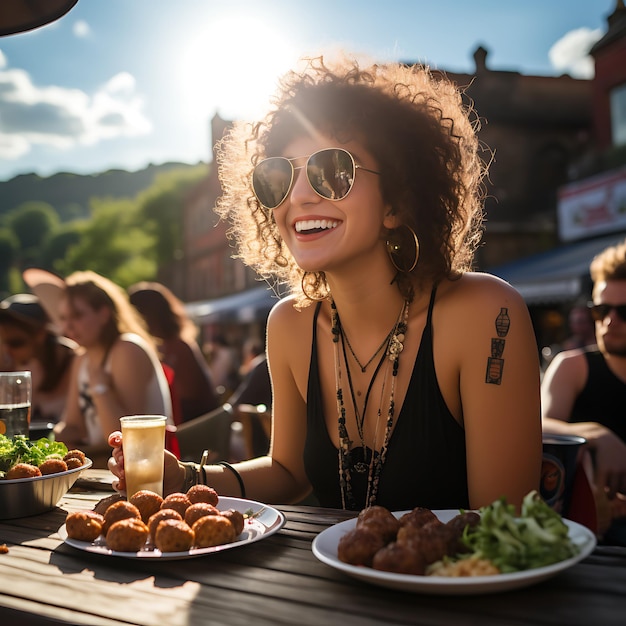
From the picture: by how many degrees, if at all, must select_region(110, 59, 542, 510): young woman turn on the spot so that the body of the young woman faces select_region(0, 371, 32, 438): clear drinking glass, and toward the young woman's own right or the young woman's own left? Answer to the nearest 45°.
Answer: approximately 45° to the young woman's own right

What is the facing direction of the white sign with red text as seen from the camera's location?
facing the viewer and to the left of the viewer

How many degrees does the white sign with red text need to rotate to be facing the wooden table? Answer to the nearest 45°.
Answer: approximately 45° to its left

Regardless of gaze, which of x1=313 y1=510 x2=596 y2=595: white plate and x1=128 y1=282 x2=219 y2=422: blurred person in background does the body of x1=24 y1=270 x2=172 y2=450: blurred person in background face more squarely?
the white plate

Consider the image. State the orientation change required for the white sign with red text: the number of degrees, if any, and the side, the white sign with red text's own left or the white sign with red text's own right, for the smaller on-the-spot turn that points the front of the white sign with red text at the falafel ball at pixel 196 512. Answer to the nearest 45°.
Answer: approximately 45° to the white sign with red text's own left

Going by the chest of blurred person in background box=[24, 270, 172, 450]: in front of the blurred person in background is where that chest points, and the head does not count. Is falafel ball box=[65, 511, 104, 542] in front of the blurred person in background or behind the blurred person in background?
in front

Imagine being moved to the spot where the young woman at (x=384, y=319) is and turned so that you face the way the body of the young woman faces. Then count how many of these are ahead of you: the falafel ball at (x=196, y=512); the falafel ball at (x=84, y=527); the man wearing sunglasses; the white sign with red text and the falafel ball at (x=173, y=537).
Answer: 3

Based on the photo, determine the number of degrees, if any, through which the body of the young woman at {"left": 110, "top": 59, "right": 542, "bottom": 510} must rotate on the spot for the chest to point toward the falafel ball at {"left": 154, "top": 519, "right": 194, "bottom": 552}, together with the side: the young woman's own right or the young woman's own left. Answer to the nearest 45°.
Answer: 0° — they already face it

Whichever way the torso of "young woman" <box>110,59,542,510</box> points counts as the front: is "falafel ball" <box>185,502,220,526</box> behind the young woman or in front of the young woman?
in front

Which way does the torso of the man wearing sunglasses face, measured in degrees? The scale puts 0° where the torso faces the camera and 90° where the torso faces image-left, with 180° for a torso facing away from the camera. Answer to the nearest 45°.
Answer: approximately 0°

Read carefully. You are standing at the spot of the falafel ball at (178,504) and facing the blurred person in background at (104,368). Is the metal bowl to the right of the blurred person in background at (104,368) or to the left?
left

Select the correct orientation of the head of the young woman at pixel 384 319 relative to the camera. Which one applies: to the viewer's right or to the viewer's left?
to the viewer's left

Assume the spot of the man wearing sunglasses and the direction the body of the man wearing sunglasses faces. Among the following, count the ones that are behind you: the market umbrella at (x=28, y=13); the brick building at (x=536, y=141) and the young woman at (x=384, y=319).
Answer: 1

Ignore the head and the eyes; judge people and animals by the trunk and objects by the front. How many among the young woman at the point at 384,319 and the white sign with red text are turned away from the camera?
0
